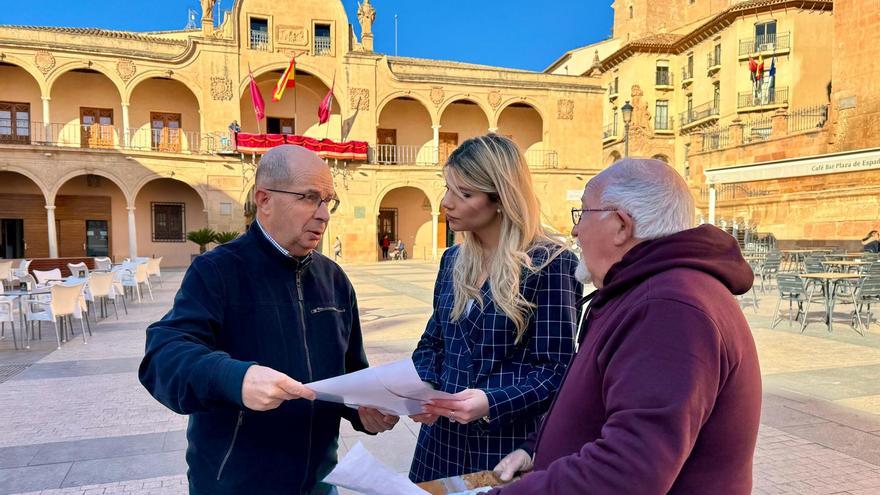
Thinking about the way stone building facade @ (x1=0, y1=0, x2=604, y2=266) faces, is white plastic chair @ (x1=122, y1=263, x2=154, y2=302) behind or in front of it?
in front

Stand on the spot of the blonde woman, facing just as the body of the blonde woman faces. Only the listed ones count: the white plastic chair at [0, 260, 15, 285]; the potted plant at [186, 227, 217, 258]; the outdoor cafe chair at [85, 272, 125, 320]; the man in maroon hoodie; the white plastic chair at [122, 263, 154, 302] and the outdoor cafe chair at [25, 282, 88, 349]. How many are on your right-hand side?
5

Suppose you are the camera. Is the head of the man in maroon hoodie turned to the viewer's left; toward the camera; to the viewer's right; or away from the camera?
to the viewer's left

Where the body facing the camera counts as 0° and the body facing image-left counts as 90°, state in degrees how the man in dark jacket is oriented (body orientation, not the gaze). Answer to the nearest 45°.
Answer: approximately 315°

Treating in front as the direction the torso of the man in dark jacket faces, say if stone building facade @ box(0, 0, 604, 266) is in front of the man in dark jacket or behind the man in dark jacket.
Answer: behind

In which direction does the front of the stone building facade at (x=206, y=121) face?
toward the camera

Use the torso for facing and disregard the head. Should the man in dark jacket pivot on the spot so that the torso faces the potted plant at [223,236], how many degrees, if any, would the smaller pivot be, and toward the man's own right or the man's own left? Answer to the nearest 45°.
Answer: approximately 135° to the man's own left

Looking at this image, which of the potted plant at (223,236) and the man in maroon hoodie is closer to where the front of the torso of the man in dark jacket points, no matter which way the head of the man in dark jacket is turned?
the man in maroon hoodie

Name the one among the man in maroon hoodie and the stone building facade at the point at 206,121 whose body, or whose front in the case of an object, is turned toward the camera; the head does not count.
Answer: the stone building facade

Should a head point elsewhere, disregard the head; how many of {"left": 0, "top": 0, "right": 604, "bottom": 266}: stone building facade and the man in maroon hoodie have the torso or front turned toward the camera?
1

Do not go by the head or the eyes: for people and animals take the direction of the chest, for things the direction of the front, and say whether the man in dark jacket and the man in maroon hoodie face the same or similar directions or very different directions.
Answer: very different directions

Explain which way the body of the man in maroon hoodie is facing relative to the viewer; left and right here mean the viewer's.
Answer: facing to the left of the viewer

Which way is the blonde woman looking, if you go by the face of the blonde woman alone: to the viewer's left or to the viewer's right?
to the viewer's left

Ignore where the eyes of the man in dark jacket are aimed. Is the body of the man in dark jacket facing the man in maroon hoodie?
yes

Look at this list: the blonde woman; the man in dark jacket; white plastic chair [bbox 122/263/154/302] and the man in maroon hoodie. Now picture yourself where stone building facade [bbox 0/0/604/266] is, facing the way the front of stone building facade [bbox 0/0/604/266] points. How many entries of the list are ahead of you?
4
